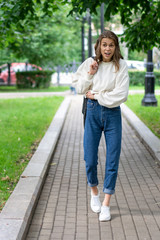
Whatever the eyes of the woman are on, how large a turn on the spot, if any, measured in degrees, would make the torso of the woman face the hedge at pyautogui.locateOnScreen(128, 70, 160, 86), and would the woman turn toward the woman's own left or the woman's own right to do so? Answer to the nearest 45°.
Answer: approximately 180°

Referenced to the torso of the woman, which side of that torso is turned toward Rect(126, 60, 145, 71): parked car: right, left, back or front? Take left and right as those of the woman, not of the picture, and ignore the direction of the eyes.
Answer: back

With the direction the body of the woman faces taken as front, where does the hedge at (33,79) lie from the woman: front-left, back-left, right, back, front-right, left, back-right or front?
back

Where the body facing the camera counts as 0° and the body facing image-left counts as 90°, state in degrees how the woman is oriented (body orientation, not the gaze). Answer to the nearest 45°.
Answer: approximately 0°

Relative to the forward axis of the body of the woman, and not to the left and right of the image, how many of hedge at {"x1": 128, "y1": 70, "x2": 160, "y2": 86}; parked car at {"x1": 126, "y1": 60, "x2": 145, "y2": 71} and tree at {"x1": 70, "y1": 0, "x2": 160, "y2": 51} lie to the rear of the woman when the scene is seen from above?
3

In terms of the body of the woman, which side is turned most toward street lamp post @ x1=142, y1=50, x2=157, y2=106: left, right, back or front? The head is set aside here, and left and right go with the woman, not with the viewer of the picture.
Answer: back
